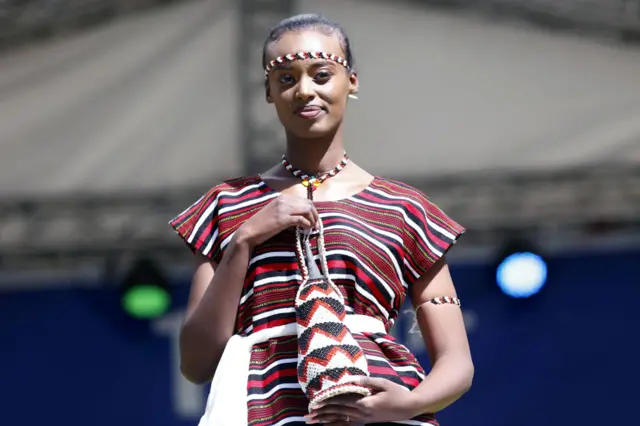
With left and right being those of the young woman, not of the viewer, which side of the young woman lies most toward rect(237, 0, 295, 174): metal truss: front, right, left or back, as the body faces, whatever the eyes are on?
back

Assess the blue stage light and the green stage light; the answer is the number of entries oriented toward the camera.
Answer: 2

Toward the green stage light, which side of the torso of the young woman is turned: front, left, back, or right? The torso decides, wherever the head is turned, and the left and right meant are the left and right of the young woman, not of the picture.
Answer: back

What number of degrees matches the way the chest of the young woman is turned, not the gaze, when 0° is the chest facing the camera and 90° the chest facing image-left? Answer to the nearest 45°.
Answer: approximately 0°

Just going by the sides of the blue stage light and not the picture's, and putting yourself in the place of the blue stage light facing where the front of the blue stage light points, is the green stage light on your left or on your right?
on your right

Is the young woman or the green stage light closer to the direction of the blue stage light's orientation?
the young woman

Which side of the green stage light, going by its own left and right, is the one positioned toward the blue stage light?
left

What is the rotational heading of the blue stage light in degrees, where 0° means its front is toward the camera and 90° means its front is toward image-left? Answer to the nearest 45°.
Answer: approximately 0°
